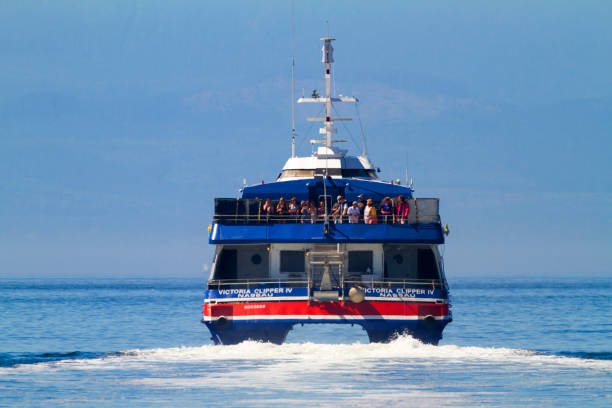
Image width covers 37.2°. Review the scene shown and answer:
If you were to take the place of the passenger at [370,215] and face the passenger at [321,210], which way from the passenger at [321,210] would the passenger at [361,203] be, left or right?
right

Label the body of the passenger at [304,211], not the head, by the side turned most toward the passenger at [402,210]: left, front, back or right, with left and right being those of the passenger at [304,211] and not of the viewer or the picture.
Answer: left

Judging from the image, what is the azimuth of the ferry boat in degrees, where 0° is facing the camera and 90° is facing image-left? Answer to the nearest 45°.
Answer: approximately 180°

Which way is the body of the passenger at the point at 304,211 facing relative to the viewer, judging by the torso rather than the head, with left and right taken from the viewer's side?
facing the viewer
